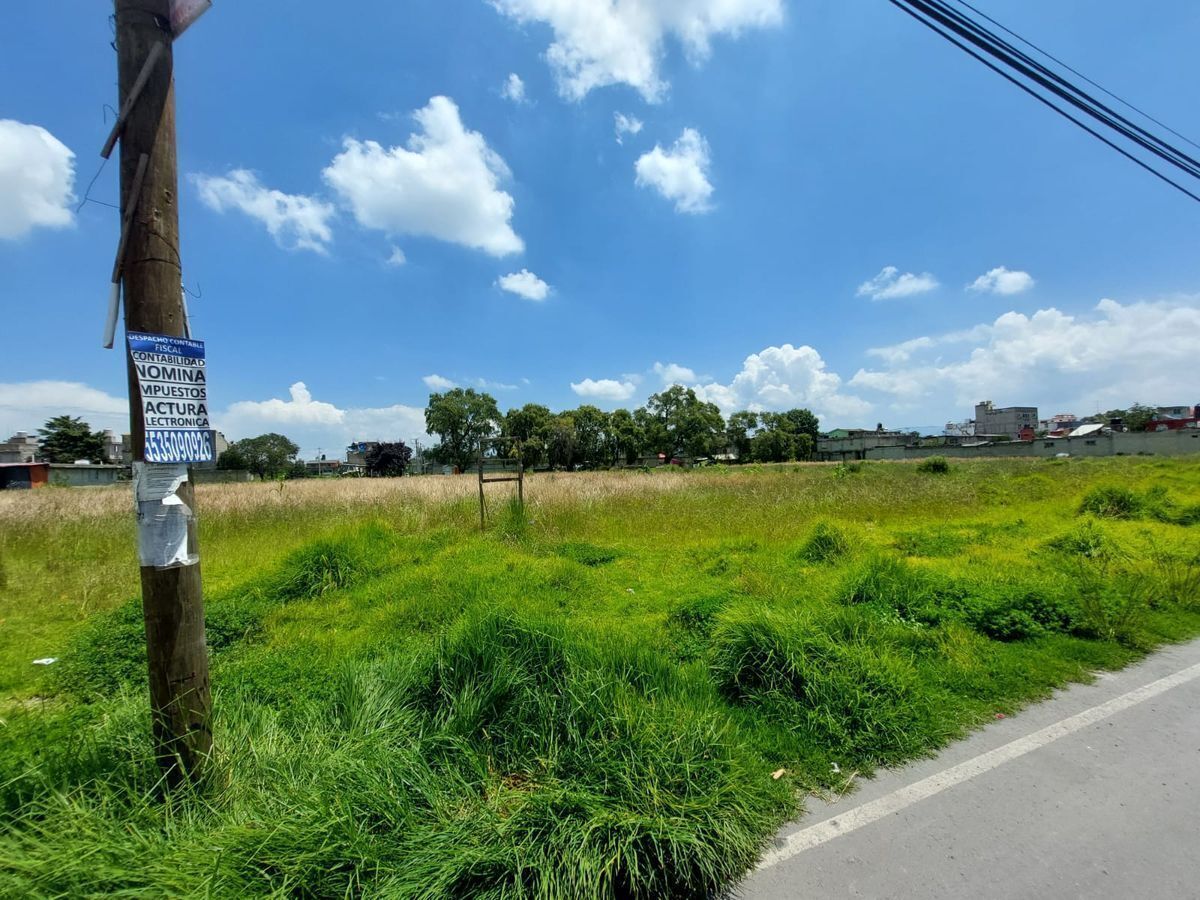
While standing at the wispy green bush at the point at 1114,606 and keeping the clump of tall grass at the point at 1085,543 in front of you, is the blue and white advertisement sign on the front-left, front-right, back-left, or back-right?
back-left

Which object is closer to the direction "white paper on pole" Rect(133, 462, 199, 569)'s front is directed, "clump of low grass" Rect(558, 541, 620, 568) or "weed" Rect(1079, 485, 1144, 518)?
the weed

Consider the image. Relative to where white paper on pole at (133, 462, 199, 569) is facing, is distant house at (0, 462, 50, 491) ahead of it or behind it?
behind

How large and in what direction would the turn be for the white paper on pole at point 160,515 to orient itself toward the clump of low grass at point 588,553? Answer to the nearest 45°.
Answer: approximately 135° to its left

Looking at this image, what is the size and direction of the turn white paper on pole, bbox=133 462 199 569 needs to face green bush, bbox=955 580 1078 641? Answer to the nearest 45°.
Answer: approximately 90° to its left

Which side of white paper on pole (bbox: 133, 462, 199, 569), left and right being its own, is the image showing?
front

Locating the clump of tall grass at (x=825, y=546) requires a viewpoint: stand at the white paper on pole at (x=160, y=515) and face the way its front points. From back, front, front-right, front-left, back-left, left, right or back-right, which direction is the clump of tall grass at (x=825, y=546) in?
left

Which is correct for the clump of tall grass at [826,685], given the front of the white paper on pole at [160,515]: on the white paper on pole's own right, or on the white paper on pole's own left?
on the white paper on pole's own left

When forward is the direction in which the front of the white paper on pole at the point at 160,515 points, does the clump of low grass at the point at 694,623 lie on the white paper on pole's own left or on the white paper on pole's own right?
on the white paper on pole's own left

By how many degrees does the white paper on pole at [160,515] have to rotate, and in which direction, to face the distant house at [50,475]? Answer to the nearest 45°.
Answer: approximately 180°

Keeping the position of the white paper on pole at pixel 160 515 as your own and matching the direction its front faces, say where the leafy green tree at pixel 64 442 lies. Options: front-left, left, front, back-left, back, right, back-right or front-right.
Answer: back
